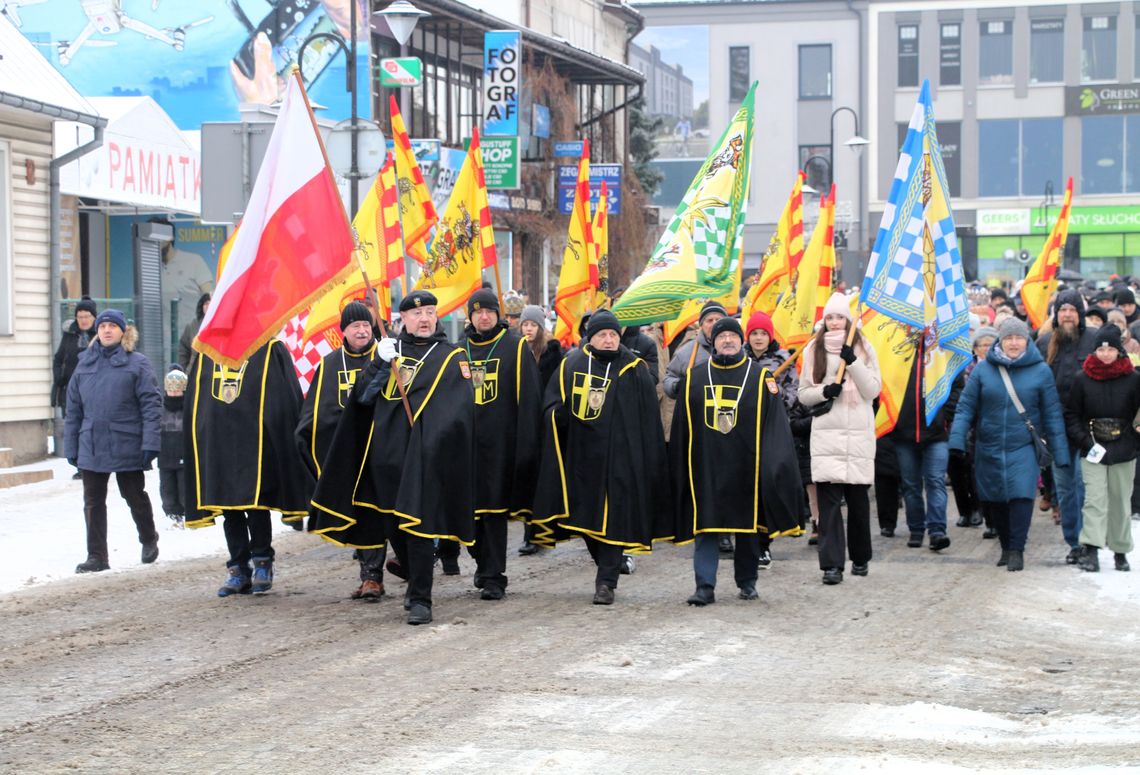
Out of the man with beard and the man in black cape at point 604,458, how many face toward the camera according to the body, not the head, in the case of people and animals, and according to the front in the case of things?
2

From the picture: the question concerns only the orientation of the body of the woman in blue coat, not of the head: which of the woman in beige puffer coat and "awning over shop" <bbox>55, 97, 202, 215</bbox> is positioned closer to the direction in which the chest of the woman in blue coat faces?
the woman in beige puffer coat

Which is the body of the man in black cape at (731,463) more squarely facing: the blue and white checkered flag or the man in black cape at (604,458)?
the man in black cape

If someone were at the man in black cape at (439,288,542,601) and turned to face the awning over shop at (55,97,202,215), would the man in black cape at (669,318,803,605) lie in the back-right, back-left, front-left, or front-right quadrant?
back-right

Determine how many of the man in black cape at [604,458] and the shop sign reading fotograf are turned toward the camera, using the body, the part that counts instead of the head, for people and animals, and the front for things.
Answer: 2

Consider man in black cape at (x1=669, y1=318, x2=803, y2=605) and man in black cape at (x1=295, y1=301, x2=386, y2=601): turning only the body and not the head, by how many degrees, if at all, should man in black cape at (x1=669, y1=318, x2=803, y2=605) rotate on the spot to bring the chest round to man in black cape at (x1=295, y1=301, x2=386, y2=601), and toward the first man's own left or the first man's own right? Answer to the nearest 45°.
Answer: approximately 90° to the first man's own right
